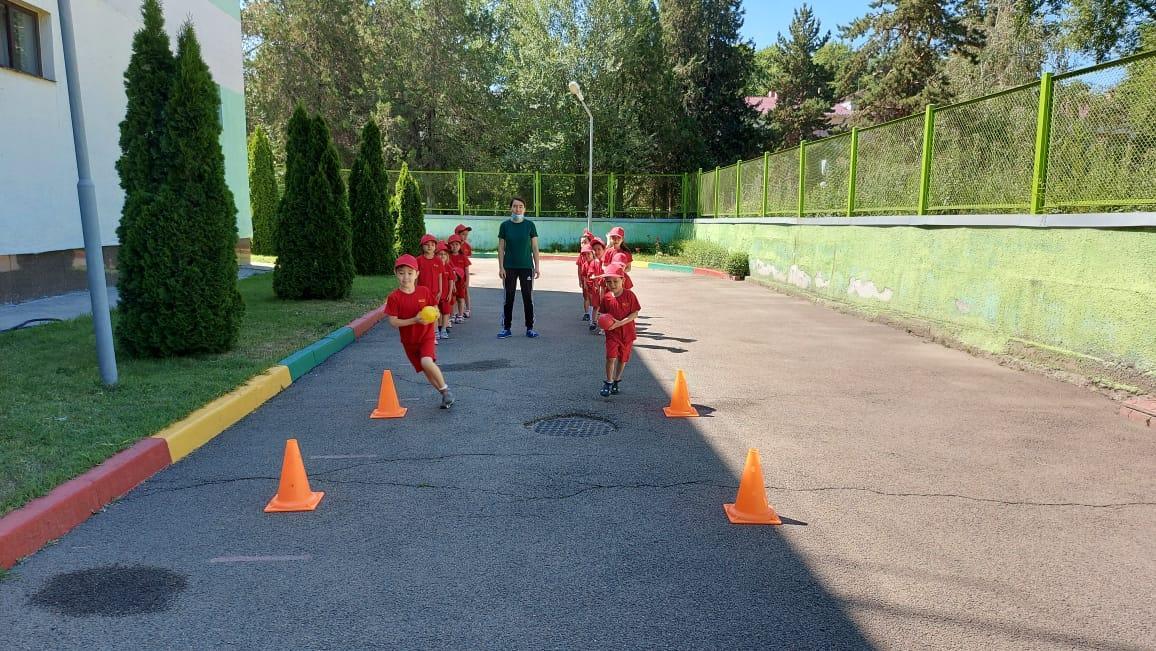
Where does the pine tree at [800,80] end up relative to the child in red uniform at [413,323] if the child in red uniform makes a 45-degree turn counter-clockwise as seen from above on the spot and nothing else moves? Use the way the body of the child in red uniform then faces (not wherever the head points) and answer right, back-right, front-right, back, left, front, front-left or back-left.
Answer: left

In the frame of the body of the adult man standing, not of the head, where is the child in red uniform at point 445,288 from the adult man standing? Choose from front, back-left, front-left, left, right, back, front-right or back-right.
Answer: right

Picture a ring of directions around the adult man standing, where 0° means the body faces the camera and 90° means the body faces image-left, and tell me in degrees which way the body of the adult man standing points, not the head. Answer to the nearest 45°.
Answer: approximately 0°

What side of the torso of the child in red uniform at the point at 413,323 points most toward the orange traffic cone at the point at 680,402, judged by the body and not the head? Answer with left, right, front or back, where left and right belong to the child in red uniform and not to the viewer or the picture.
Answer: left

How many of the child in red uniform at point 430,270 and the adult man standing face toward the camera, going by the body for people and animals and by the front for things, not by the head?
2

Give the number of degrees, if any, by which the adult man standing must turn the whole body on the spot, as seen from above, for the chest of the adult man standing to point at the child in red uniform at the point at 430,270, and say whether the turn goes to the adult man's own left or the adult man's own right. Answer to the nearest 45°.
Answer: approximately 45° to the adult man's own right

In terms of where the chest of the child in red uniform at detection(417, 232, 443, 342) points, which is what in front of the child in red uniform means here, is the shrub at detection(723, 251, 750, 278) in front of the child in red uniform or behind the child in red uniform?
behind

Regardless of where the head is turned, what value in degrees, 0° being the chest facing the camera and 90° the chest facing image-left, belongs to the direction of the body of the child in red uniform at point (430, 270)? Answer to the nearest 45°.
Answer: approximately 0°

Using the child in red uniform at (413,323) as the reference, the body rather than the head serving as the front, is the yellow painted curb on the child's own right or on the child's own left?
on the child's own right

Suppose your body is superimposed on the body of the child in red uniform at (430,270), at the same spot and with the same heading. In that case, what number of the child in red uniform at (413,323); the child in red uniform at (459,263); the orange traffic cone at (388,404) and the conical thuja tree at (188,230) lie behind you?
1

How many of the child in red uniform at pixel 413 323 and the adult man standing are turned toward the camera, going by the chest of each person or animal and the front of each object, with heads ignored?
2

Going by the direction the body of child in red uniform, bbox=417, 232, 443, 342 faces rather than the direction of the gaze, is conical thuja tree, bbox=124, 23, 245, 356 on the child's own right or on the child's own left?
on the child's own right
